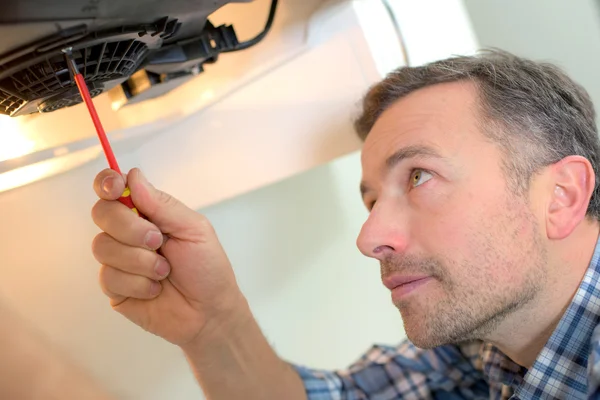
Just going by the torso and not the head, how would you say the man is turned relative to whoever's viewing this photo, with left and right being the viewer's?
facing the viewer and to the left of the viewer
